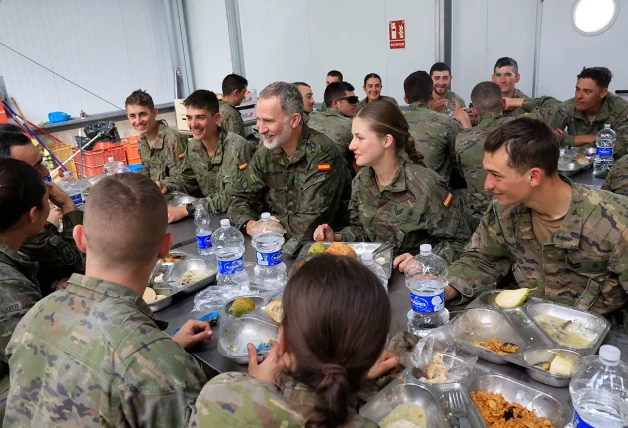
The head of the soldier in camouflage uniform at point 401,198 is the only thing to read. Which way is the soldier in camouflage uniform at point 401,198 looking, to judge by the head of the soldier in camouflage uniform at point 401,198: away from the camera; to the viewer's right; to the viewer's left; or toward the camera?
to the viewer's left

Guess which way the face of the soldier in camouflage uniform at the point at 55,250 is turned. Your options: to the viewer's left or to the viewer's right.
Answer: to the viewer's right

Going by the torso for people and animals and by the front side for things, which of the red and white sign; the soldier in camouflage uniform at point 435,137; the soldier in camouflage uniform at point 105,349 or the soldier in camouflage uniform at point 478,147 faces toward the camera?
the red and white sign

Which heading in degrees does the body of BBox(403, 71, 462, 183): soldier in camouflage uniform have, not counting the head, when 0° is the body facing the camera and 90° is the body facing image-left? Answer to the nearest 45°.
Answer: approximately 180°

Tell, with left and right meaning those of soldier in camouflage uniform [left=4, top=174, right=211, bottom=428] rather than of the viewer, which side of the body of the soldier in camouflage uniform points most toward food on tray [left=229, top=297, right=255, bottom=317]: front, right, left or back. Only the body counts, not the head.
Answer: front

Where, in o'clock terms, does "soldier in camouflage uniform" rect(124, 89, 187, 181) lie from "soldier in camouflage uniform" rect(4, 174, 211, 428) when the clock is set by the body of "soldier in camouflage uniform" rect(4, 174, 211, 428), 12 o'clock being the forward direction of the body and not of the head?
"soldier in camouflage uniform" rect(124, 89, 187, 181) is roughly at 11 o'clock from "soldier in camouflage uniform" rect(4, 174, 211, 428).

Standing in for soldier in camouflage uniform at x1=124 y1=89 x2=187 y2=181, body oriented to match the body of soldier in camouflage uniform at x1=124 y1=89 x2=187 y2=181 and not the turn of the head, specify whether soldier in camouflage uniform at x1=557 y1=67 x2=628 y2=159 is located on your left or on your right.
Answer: on your left

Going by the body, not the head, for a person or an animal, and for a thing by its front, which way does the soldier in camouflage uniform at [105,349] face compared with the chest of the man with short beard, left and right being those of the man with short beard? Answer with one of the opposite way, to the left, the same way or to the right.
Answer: the opposite way

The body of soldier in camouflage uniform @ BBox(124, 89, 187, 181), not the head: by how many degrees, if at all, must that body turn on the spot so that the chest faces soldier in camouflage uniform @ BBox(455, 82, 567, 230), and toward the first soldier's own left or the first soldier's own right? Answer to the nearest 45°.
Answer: approximately 90° to the first soldier's own left

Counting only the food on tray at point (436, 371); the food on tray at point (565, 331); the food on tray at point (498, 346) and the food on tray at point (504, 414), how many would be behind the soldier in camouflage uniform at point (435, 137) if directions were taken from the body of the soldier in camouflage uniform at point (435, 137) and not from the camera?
4

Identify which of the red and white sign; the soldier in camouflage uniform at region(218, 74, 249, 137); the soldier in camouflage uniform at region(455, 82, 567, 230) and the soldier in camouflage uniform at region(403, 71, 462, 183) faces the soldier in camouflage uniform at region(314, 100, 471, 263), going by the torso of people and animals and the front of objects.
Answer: the red and white sign

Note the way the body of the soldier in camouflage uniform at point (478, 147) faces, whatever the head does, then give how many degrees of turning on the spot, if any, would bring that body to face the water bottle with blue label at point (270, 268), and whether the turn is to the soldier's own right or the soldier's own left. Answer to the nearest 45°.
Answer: approximately 180°
